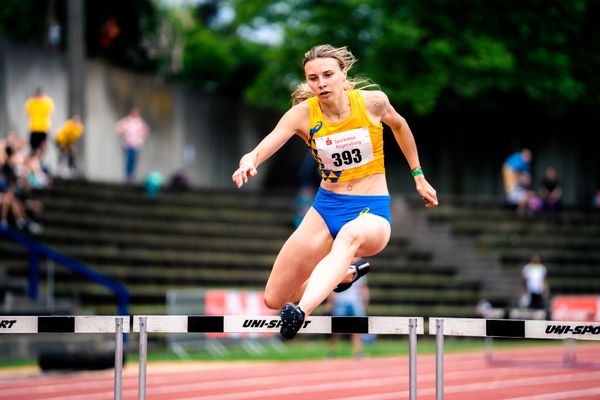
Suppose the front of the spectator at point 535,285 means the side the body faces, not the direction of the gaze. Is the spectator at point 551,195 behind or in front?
behind

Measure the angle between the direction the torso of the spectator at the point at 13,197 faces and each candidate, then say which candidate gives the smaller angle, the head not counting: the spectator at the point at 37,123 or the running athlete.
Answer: the running athlete

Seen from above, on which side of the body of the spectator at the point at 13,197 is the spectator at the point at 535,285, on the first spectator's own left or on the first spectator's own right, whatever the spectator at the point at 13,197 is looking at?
on the first spectator's own left

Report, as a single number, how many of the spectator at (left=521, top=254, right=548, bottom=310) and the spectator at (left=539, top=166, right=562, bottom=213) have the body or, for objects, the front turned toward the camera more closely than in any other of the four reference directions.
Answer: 2

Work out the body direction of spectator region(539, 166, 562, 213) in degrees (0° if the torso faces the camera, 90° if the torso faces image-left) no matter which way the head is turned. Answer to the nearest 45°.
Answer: approximately 0°

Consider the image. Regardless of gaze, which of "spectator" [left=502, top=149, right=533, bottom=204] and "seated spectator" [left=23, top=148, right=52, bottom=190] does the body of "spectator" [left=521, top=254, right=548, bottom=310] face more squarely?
the seated spectator

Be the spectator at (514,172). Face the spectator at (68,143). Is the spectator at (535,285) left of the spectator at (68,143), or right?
left

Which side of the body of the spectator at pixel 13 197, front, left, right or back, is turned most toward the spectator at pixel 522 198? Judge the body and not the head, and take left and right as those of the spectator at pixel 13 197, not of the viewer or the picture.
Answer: left

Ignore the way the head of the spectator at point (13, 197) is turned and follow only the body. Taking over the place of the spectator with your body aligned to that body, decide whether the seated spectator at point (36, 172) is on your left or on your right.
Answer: on your left

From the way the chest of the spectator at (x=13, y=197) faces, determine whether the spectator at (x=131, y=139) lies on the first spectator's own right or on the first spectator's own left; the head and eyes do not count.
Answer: on the first spectator's own left

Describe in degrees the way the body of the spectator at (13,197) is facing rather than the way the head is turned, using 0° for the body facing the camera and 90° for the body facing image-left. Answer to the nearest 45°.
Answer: approximately 315°

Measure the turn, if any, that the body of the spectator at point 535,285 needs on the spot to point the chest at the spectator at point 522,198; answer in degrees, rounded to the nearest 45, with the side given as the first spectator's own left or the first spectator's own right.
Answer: approximately 180°
